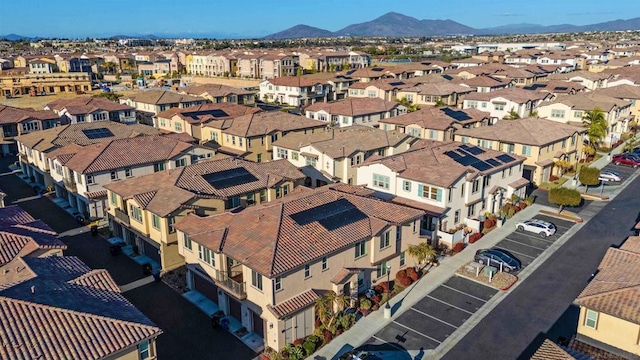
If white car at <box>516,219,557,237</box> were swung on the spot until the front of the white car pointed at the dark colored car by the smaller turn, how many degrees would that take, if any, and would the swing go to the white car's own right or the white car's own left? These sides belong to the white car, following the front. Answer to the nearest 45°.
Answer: approximately 135° to the white car's own left

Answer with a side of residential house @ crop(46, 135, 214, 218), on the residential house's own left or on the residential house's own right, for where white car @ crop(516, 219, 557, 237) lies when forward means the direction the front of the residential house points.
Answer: on the residential house's own left

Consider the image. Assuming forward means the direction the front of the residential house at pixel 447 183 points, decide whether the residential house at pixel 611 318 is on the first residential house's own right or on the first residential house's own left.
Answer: on the first residential house's own left

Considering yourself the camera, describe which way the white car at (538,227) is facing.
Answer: facing away from the viewer and to the left of the viewer
